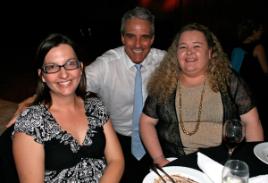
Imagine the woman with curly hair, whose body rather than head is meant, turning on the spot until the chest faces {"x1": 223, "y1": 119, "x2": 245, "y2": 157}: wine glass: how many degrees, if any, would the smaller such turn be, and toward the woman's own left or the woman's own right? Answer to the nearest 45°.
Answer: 0° — they already face it

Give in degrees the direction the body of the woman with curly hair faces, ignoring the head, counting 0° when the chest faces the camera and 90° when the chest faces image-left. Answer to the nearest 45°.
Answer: approximately 0°

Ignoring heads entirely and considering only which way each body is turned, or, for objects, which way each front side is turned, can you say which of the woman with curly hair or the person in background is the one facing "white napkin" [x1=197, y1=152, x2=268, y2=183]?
the woman with curly hair

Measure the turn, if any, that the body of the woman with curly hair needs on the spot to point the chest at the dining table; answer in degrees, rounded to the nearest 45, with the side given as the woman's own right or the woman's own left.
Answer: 0° — they already face it
